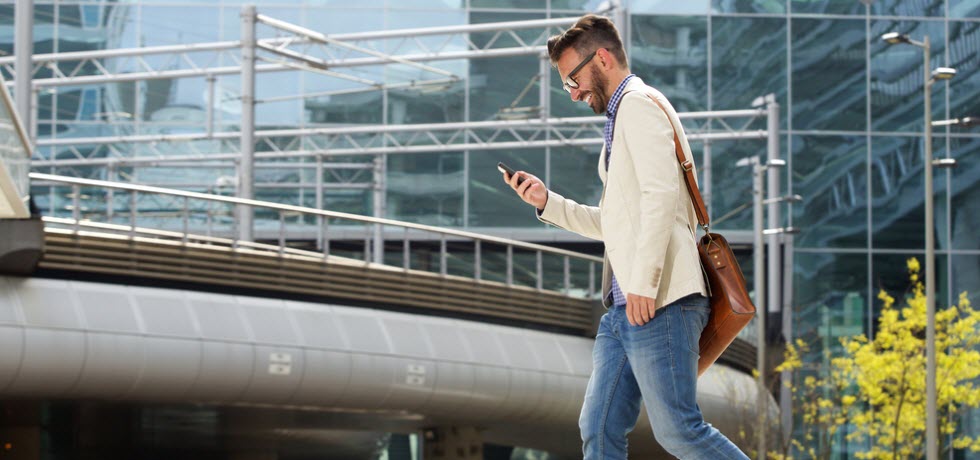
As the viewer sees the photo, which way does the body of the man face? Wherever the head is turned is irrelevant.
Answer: to the viewer's left

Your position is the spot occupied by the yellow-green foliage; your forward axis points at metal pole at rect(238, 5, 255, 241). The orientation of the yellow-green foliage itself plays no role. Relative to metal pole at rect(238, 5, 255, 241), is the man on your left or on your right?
left

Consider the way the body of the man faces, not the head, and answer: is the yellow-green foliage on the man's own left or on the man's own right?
on the man's own right

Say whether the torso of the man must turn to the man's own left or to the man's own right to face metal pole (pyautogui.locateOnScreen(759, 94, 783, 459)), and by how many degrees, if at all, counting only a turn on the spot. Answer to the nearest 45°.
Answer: approximately 90° to the man's own right

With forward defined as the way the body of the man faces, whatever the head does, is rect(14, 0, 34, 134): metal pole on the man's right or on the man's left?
on the man's right

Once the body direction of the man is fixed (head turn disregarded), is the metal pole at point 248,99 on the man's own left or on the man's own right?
on the man's own right
